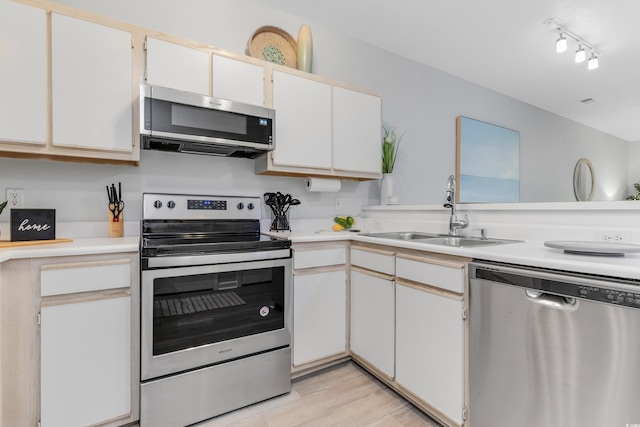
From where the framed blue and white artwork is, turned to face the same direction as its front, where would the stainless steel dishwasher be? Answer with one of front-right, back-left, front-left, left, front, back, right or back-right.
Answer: front-right

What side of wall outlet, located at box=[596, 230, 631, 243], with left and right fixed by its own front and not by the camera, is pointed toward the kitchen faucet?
right

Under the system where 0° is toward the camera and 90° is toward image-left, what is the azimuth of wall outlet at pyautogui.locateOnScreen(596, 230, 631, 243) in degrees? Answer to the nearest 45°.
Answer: approximately 0°

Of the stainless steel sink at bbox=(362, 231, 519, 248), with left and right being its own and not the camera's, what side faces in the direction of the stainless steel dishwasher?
left

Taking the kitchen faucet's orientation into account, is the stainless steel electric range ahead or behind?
ahead

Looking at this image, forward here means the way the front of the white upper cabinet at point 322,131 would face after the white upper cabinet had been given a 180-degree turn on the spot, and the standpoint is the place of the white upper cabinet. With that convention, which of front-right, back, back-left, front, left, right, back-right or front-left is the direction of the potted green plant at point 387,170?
right

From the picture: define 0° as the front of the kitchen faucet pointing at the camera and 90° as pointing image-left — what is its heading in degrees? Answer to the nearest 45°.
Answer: approximately 45°

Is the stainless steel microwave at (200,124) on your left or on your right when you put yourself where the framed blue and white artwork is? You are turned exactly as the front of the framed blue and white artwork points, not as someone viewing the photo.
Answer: on your right

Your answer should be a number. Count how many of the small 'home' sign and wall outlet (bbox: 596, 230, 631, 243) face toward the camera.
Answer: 2

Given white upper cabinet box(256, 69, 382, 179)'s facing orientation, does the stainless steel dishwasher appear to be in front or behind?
in front

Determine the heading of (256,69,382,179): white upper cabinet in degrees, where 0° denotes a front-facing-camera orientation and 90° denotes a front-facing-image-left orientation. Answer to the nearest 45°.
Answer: approximately 315°
